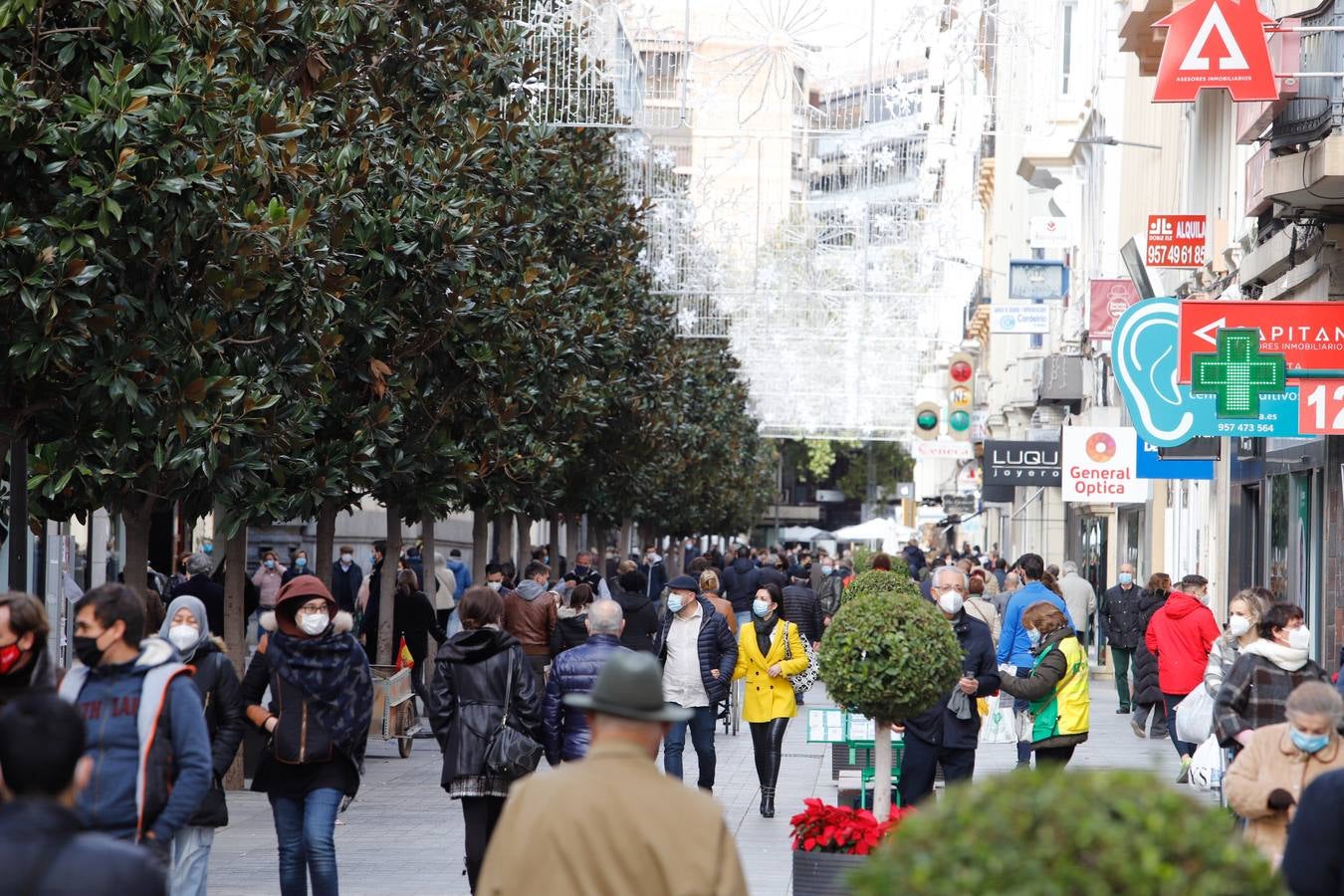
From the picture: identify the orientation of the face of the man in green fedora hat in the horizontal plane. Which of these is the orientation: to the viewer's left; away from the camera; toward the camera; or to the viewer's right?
away from the camera

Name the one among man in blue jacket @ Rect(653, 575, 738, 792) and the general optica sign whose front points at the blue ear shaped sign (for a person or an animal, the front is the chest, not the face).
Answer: the general optica sign

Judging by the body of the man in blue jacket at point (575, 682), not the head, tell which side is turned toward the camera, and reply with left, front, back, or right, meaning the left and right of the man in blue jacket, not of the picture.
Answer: back

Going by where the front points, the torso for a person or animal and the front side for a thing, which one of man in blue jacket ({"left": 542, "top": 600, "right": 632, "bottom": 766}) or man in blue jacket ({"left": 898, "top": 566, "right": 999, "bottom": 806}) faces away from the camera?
man in blue jacket ({"left": 542, "top": 600, "right": 632, "bottom": 766})

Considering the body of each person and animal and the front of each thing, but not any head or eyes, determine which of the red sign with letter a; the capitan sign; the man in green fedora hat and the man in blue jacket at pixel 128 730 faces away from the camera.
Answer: the man in green fedora hat

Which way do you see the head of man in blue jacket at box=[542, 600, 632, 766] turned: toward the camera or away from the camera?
away from the camera

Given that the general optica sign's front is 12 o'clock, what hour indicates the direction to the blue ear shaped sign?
The blue ear shaped sign is roughly at 12 o'clock from the general optica sign.
